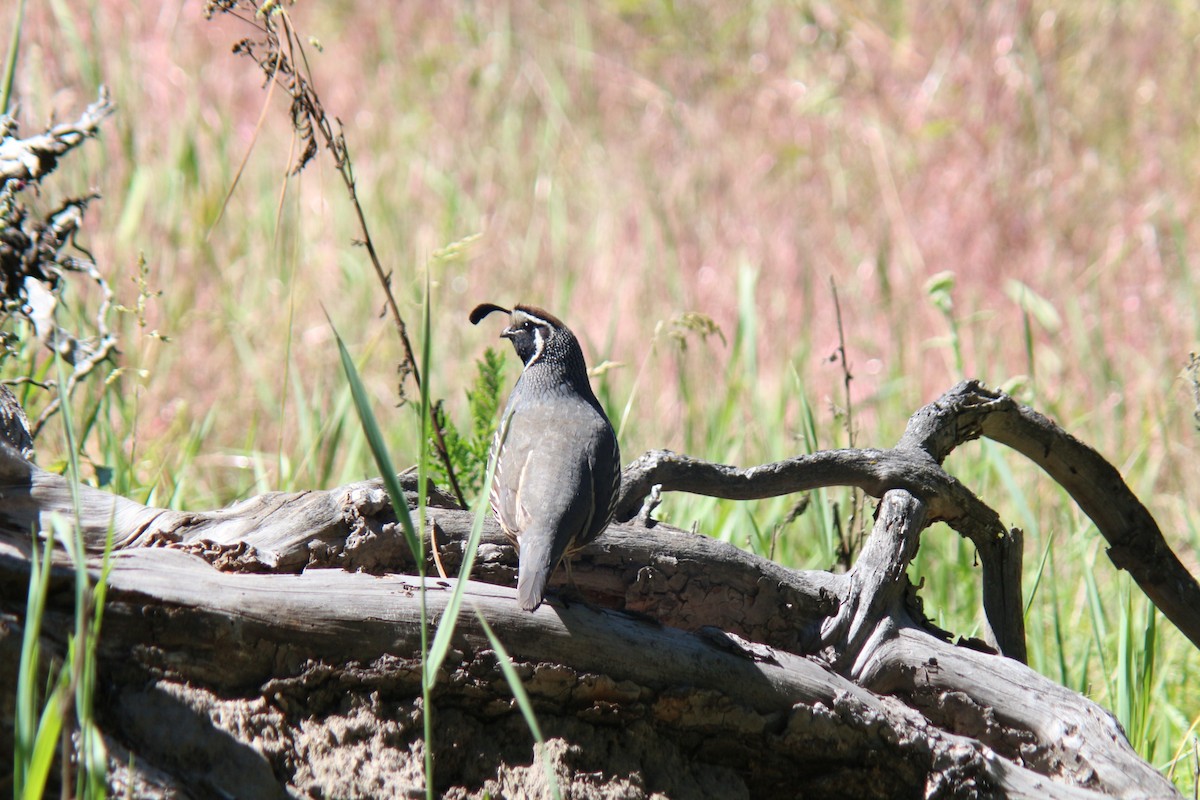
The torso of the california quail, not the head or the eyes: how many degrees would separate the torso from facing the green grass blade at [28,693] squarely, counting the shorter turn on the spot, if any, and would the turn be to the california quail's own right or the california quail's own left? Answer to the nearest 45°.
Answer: approximately 135° to the california quail's own left

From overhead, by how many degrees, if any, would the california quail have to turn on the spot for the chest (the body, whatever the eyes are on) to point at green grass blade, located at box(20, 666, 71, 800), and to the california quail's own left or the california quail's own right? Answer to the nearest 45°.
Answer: approximately 135° to the california quail's own left

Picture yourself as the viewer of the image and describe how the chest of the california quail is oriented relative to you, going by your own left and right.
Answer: facing away from the viewer
